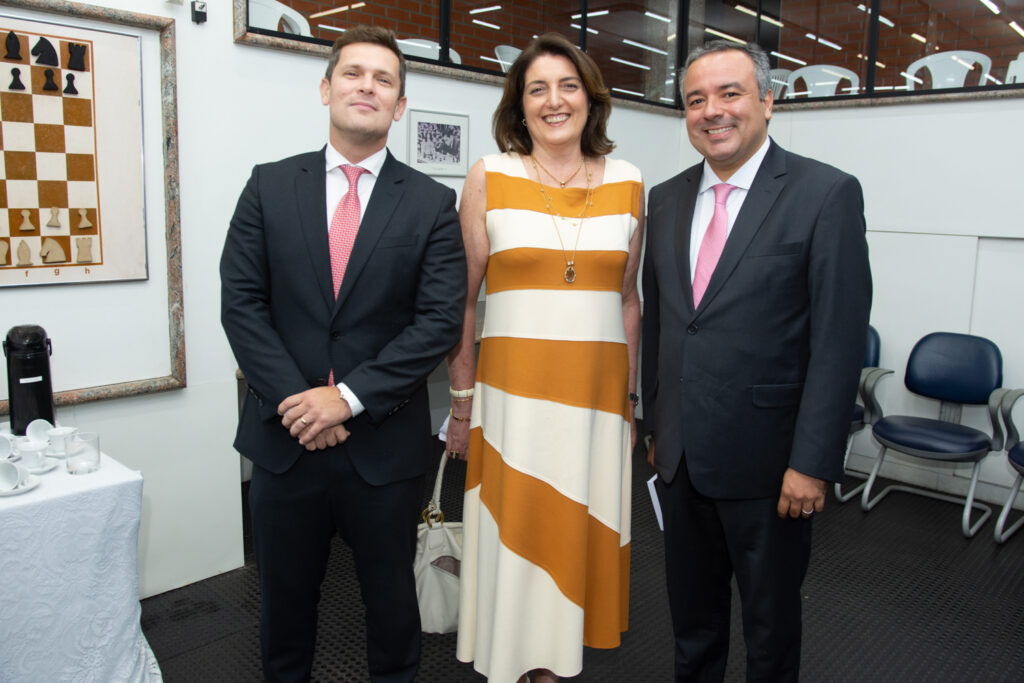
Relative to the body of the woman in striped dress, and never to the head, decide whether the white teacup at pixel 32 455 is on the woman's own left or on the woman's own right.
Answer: on the woman's own right

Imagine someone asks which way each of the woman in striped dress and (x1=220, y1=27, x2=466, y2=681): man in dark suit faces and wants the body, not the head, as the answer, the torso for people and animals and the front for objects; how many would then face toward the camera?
2

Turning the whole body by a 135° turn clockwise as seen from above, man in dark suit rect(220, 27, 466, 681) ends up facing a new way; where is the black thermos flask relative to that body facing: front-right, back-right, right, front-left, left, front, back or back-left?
front

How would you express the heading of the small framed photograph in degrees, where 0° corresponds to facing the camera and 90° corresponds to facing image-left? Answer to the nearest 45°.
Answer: approximately 315°

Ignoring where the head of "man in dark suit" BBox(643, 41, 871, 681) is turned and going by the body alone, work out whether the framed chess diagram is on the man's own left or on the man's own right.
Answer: on the man's own right

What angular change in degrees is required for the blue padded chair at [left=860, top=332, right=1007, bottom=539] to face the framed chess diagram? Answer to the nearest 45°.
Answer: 0° — it already faces it

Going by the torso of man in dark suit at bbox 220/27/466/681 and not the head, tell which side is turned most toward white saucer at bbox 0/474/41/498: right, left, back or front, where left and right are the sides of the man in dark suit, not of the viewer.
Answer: right

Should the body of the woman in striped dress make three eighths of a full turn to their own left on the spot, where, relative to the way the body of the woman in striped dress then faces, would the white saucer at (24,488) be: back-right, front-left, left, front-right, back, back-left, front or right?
back-left

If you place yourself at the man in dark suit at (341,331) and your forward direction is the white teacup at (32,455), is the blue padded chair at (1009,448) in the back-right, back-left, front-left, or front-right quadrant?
back-right

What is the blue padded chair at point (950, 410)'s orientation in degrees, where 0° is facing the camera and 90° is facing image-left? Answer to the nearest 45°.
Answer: approximately 45°
